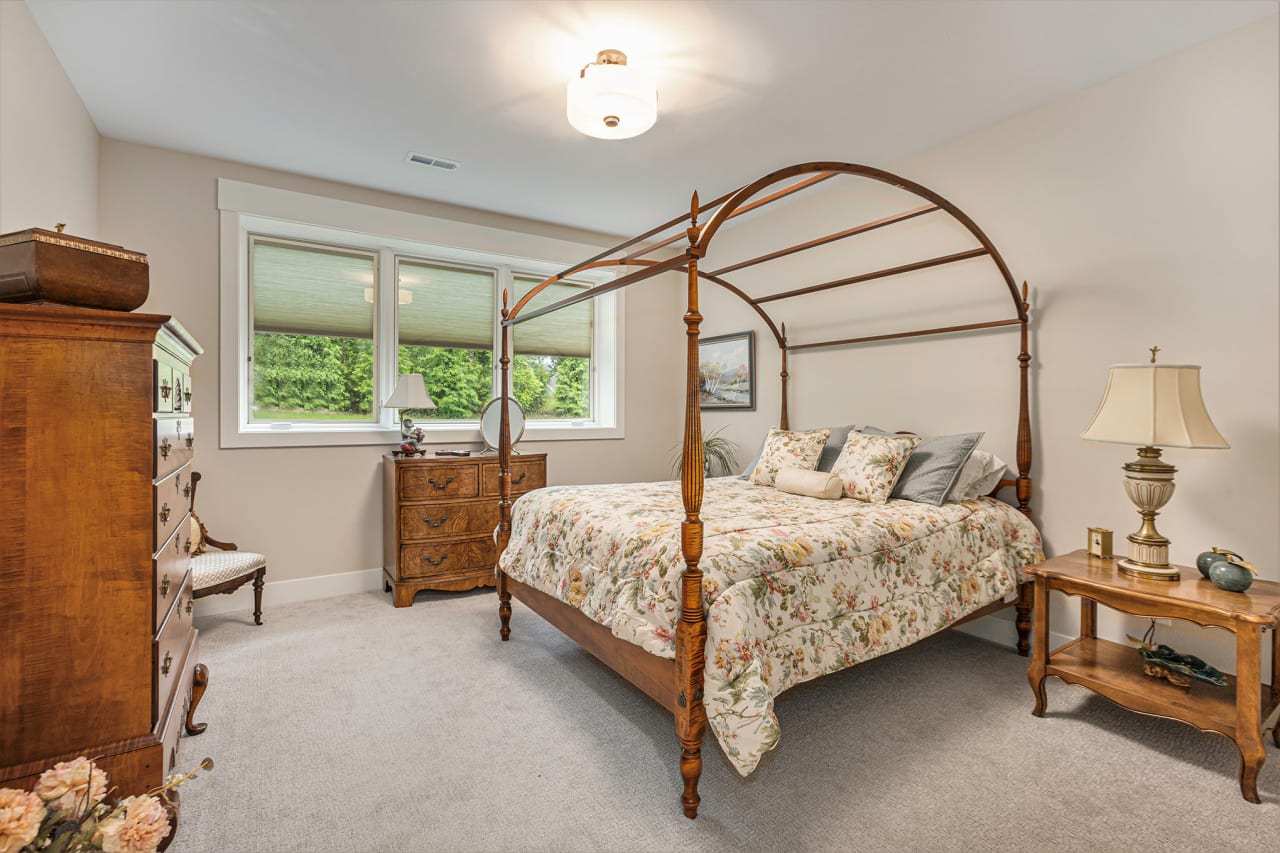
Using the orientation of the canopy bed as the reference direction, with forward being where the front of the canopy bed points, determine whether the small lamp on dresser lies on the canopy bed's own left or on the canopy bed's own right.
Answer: on the canopy bed's own right

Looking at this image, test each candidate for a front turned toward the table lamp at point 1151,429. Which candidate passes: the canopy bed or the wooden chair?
the wooden chair

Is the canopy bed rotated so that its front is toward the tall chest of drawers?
yes

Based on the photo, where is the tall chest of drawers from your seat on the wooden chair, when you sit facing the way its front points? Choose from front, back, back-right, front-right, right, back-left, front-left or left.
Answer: front-right

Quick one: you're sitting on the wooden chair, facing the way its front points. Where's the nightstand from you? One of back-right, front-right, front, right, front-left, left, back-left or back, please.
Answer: front

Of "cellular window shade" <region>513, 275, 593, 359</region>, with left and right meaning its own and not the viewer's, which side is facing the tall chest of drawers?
front

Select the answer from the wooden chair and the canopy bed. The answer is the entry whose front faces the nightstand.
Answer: the wooden chair

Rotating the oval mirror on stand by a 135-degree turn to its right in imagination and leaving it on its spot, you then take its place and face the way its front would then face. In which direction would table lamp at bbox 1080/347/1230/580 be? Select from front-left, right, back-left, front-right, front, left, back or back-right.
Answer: back

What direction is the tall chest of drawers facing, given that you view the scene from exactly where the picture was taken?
facing to the right of the viewer

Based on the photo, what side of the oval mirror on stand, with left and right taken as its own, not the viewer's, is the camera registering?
front

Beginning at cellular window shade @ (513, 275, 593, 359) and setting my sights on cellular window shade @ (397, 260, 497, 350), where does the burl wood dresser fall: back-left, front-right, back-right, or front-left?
front-left

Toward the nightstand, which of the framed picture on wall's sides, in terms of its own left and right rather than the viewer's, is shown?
left

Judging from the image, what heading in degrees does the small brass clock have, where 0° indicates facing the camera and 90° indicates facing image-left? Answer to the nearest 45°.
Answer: approximately 45°

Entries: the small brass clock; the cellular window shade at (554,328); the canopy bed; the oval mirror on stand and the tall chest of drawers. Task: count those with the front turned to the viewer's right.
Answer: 1

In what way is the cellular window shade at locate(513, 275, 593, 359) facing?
toward the camera

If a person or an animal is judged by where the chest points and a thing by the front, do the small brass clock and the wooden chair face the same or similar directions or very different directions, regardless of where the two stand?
very different directions

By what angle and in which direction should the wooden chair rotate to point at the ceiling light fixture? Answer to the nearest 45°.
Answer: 0° — it already faces it

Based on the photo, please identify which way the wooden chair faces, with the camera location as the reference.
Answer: facing the viewer and to the right of the viewer

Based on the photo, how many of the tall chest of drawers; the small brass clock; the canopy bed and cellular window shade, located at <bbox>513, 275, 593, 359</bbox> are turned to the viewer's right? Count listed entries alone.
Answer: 1

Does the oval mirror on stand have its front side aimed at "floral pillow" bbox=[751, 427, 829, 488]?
no

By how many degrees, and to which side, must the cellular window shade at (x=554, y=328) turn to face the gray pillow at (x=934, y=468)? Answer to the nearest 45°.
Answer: approximately 45° to its left
